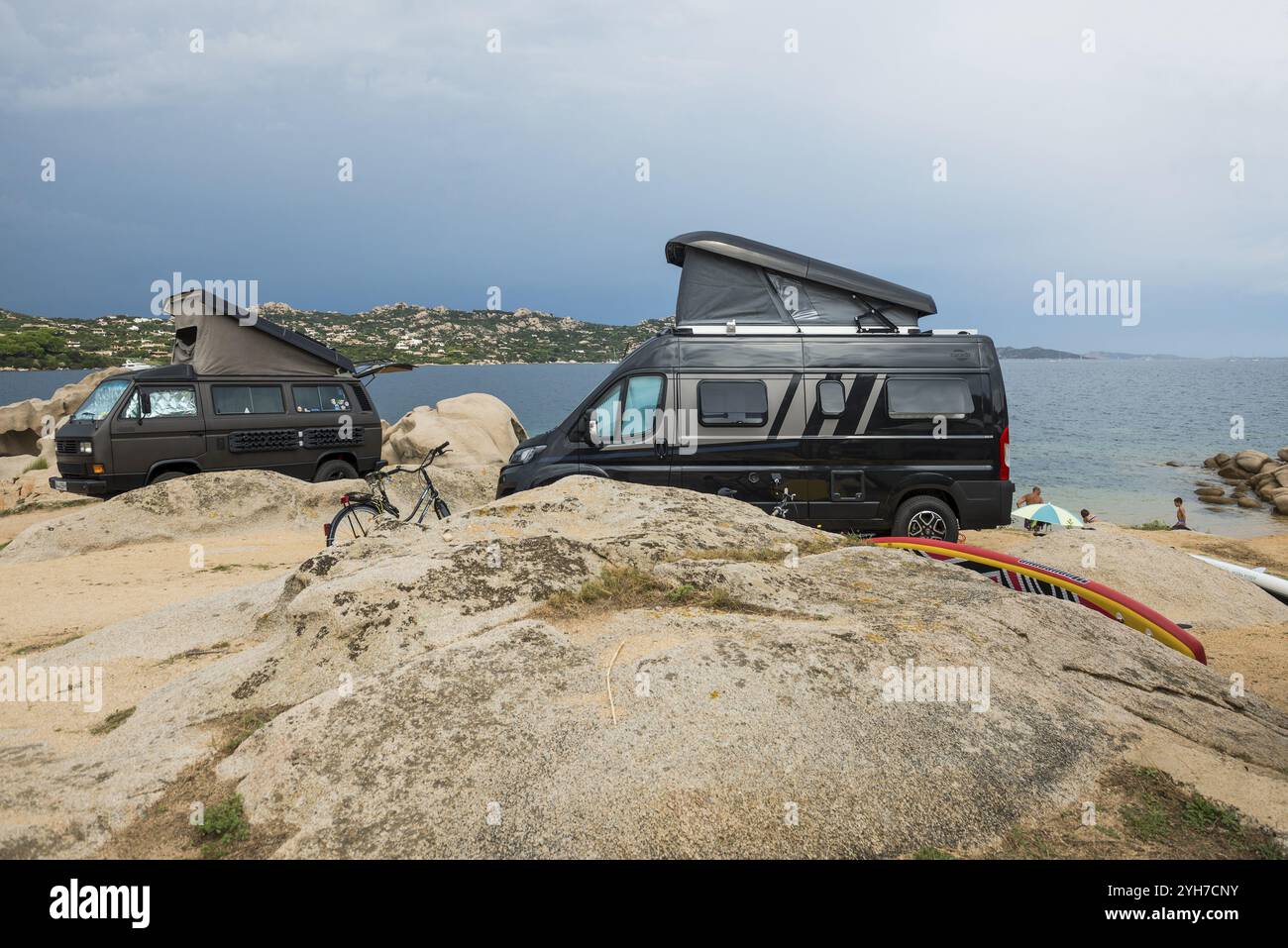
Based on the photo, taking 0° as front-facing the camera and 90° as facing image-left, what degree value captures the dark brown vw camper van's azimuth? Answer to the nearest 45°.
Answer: approximately 45°

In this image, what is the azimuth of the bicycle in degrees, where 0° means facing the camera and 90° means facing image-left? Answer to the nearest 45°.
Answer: approximately 225°

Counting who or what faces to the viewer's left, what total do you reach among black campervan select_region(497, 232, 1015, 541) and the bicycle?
1

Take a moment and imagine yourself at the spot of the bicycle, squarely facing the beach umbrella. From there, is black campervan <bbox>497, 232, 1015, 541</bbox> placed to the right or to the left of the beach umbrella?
right

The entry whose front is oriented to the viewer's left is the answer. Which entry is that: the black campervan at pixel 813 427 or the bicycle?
the black campervan

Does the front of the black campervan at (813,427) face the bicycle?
yes

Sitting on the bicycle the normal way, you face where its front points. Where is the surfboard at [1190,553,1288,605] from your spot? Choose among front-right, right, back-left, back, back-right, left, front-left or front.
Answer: front-right

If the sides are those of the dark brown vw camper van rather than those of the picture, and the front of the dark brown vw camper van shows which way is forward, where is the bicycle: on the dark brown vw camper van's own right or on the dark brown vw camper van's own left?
on the dark brown vw camper van's own left

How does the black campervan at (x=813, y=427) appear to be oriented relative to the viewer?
to the viewer's left

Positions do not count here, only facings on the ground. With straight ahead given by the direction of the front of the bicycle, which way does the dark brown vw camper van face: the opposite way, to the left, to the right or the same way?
the opposite way

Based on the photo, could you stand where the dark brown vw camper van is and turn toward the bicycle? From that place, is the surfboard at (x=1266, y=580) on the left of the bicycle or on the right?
left

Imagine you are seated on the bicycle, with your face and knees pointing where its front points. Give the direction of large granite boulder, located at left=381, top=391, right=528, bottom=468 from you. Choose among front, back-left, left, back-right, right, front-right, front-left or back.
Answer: front-left

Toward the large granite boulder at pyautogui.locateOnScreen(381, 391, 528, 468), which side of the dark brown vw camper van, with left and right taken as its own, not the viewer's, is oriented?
back
